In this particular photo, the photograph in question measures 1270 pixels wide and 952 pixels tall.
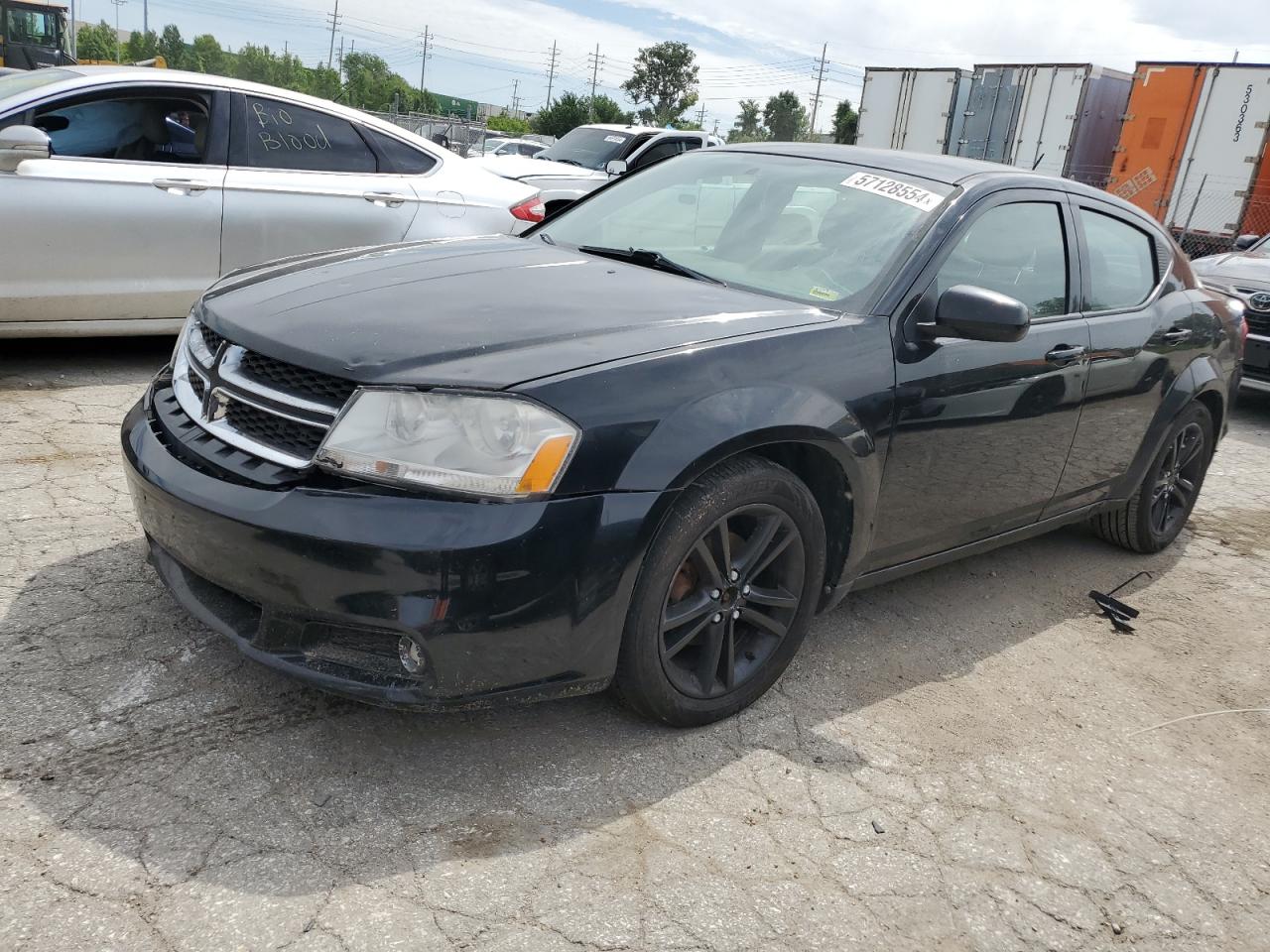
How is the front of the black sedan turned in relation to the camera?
facing the viewer and to the left of the viewer

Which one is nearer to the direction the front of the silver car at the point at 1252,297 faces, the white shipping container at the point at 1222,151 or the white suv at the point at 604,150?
the white suv

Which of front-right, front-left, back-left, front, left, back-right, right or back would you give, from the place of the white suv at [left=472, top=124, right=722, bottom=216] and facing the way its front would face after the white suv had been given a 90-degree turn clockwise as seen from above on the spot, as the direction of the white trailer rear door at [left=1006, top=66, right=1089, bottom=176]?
right

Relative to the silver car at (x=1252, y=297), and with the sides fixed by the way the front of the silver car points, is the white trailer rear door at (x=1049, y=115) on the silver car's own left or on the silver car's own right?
on the silver car's own right

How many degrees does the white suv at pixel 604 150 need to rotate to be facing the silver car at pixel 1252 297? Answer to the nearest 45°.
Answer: approximately 90° to its left

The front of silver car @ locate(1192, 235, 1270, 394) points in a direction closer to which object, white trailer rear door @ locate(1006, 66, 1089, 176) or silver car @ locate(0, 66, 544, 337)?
the silver car

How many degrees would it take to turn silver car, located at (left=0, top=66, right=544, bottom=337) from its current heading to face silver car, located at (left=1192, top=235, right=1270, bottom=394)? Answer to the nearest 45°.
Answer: approximately 180°

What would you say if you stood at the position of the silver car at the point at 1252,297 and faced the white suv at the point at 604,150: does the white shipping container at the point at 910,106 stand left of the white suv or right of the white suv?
right

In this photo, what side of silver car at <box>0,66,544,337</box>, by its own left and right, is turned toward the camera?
left

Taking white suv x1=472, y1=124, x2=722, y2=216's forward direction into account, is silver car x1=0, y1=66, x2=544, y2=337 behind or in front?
in front

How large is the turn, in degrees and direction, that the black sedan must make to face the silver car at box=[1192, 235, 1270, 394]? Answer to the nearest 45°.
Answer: approximately 180°
